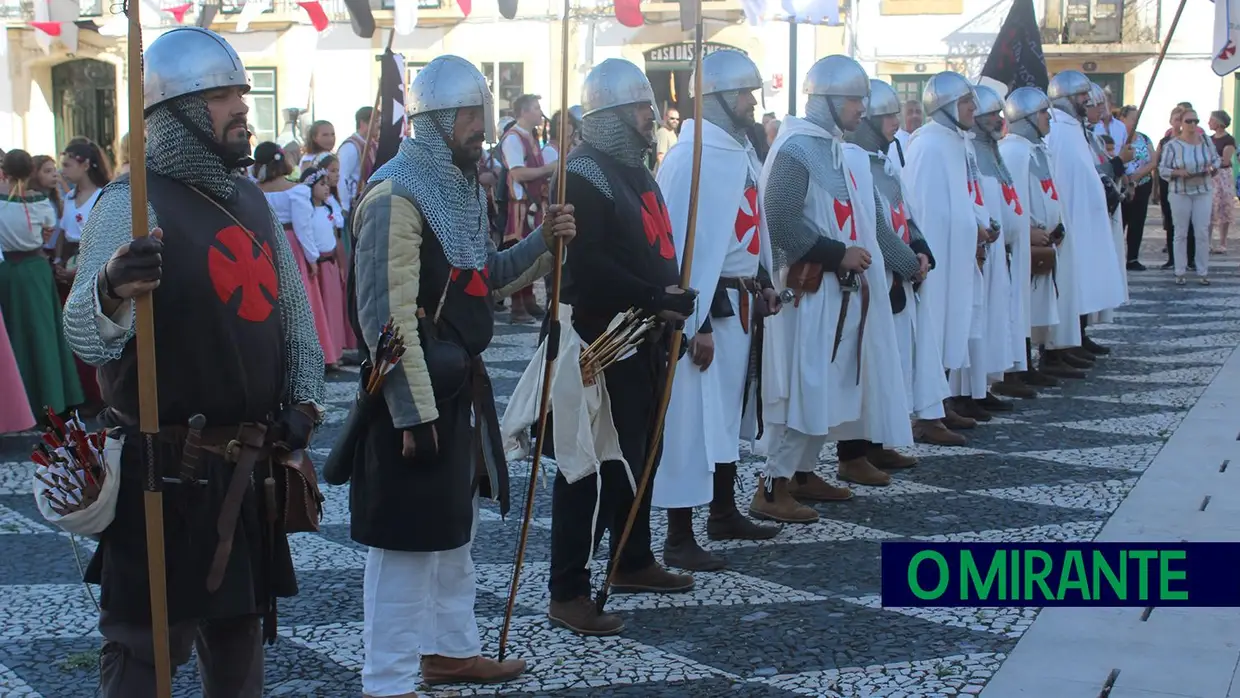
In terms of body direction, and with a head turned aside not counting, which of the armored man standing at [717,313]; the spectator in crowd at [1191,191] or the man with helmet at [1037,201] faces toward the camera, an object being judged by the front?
the spectator in crowd

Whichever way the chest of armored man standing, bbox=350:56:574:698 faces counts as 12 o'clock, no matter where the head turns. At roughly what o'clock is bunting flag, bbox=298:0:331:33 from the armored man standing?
The bunting flag is roughly at 9 o'clock from the armored man standing.

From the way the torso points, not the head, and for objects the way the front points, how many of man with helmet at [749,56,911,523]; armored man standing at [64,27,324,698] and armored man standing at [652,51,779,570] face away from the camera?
0

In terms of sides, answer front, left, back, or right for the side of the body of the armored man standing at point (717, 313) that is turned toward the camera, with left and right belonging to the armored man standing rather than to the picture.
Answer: right

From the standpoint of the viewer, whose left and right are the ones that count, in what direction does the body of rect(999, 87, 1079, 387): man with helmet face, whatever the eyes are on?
facing to the right of the viewer

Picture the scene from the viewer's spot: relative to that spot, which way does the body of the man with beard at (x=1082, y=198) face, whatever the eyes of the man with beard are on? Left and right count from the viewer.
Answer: facing to the right of the viewer

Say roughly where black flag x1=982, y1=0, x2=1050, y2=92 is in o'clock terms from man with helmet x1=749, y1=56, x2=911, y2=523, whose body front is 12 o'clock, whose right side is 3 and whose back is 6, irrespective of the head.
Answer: The black flag is roughly at 8 o'clock from the man with helmet.

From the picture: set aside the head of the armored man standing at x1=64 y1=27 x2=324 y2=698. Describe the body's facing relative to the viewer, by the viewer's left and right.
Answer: facing the viewer and to the right of the viewer
